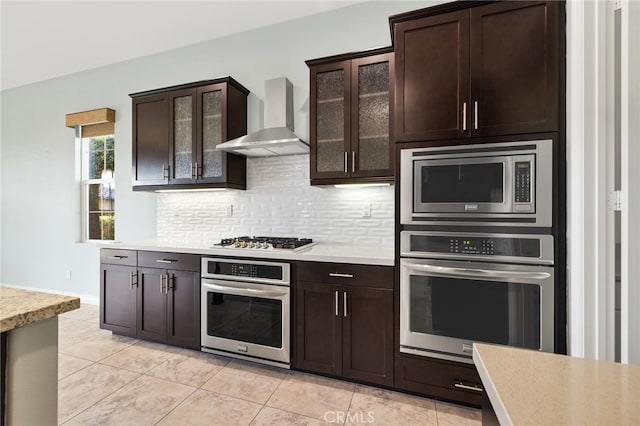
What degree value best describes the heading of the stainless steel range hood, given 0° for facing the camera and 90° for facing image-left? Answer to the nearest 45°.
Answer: approximately 45°

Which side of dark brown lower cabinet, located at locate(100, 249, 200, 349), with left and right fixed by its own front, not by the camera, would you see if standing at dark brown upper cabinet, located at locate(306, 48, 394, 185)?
left

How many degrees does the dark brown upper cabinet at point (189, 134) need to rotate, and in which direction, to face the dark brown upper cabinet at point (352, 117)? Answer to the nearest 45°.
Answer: approximately 90° to its left

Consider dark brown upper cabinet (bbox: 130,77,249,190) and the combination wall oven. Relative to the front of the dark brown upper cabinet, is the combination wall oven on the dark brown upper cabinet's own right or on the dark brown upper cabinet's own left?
on the dark brown upper cabinet's own left

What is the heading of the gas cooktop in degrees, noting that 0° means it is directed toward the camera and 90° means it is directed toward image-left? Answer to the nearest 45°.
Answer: approximately 45°

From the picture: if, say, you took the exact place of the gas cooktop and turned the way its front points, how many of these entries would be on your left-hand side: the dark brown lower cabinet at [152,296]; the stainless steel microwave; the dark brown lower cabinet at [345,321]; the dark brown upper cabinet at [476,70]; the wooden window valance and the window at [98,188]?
3

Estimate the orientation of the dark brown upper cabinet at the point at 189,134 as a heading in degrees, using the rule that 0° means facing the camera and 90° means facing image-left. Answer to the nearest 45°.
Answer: approximately 45°

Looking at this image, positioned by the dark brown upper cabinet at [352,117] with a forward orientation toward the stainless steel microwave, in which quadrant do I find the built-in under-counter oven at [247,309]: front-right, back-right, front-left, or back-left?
back-right

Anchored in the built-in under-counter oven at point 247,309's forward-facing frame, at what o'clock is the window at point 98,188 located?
The window is roughly at 3 o'clock from the built-in under-counter oven.

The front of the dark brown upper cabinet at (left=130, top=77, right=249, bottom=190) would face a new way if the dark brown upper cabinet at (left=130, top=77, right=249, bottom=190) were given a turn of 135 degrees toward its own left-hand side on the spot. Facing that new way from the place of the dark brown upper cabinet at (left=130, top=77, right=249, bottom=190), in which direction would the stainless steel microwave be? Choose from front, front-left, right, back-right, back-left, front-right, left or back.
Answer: front-right

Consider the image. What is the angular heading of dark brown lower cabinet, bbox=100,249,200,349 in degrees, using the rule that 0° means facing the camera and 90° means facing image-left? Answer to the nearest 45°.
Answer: approximately 45°

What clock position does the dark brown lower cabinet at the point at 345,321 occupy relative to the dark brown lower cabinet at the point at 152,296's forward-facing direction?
the dark brown lower cabinet at the point at 345,321 is roughly at 9 o'clock from the dark brown lower cabinet at the point at 152,296.

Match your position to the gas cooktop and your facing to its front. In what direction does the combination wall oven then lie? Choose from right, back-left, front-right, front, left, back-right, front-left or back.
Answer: left
